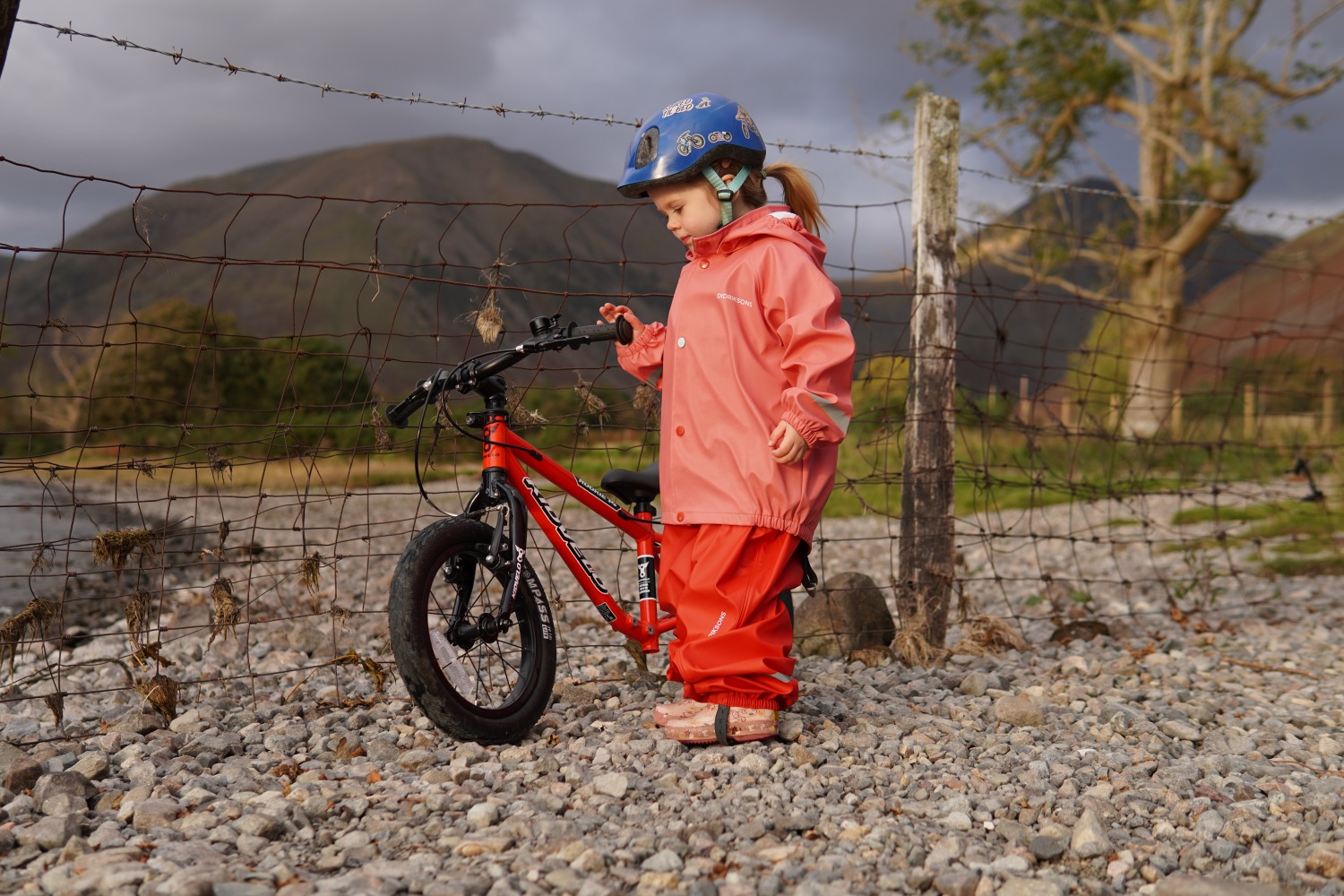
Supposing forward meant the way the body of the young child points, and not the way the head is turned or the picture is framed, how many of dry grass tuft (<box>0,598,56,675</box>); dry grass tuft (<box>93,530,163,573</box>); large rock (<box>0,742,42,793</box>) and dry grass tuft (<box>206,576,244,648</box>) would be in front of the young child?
4

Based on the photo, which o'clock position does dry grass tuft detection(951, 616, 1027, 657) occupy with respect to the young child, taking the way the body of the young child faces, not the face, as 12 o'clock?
The dry grass tuft is roughly at 4 o'clock from the young child.

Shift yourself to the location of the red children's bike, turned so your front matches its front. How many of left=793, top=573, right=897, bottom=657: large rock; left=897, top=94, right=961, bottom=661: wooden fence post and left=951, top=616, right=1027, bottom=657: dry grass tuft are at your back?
3

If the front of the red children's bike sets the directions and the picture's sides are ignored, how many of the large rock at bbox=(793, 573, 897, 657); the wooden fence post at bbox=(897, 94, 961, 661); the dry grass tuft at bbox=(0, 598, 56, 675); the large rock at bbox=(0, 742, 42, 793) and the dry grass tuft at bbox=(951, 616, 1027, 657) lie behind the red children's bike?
3

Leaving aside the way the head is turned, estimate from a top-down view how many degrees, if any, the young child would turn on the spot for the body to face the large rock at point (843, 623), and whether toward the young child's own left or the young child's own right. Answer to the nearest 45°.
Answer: approximately 90° to the young child's own right

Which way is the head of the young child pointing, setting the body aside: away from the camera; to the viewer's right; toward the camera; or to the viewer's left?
to the viewer's left

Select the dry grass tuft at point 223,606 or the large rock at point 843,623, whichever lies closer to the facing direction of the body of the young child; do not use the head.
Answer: the dry grass tuft

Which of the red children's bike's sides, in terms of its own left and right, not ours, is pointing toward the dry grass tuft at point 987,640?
back

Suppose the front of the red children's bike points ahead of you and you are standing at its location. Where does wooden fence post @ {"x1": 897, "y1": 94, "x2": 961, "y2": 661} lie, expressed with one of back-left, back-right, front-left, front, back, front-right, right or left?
back

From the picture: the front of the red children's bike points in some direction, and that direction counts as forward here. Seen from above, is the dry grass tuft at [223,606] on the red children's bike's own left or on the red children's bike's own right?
on the red children's bike's own right

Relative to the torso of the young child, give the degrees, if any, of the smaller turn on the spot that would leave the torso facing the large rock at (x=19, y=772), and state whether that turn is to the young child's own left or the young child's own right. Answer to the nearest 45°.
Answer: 0° — they already face it

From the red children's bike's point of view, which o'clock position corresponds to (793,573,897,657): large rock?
The large rock is roughly at 6 o'clock from the red children's bike.

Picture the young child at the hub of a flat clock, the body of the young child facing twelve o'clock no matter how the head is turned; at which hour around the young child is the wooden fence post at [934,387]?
The wooden fence post is roughly at 4 o'clock from the young child.

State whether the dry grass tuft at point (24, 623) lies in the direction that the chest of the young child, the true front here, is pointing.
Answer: yes

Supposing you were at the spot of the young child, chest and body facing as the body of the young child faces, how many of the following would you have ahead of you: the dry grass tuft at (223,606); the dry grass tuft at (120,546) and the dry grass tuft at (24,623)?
3

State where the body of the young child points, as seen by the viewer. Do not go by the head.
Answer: to the viewer's left
